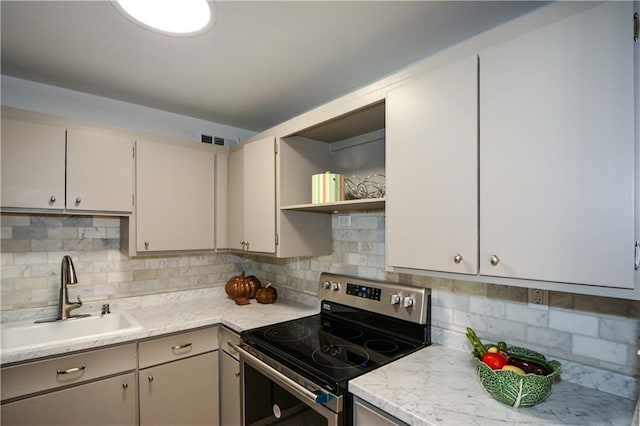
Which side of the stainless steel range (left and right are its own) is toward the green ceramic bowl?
left

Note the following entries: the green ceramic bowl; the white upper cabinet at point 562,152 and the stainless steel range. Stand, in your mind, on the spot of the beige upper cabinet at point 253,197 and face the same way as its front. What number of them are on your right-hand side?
0

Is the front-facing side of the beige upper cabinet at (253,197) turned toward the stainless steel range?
no

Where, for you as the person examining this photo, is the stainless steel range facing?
facing the viewer and to the left of the viewer

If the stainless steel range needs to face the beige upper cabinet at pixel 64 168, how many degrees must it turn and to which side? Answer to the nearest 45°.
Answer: approximately 45° to its right

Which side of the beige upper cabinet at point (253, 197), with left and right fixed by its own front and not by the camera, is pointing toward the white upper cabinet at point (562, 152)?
left

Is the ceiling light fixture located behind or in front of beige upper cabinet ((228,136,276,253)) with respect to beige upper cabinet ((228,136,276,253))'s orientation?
in front

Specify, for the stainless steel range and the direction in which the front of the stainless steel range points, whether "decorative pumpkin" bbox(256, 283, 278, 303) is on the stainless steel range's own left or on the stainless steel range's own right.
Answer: on the stainless steel range's own right

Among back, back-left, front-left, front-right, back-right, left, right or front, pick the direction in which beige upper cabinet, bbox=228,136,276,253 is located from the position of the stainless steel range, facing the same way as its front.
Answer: right

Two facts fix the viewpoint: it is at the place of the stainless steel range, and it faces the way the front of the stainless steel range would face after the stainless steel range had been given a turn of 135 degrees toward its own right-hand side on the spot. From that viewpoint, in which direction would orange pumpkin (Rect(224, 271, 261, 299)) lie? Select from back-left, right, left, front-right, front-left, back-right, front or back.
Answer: front-left

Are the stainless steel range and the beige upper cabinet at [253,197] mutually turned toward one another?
no

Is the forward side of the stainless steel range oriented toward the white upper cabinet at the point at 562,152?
no

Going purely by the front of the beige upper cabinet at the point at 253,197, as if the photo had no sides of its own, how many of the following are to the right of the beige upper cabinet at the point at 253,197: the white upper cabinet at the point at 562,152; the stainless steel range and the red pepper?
0

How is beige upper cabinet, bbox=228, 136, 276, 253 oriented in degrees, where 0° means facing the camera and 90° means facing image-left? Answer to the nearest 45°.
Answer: approximately 45°

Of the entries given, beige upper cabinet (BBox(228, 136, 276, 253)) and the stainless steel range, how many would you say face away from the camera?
0

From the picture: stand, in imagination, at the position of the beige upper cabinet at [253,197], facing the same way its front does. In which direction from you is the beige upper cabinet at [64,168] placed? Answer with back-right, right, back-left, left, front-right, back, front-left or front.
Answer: front-right
